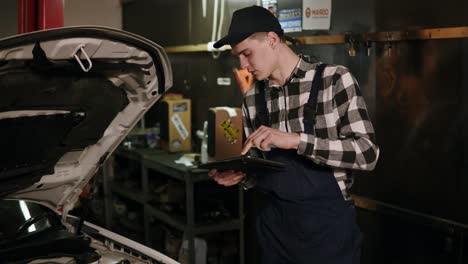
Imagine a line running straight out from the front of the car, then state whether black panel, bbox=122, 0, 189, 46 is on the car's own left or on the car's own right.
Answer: on the car's own left

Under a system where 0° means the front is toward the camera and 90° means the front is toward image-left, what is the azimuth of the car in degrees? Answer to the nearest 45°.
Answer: approximately 315°

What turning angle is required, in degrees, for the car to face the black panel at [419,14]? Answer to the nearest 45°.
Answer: approximately 45° to its left

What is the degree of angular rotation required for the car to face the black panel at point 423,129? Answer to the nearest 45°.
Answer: approximately 45° to its left

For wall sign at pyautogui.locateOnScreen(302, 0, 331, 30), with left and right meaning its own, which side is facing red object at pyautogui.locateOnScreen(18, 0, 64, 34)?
right

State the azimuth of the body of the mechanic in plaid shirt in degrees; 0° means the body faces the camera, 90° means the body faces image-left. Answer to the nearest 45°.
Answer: approximately 45°

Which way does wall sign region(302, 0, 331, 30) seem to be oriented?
toward the camera

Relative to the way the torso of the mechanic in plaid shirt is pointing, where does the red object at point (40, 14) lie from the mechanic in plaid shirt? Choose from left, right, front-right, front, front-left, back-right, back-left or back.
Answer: right

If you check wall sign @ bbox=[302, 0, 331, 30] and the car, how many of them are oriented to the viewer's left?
0

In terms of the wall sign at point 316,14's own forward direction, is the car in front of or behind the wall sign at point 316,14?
in front

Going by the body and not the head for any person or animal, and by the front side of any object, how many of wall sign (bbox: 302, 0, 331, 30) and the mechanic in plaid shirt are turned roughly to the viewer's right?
0

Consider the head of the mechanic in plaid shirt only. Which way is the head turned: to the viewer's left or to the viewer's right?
to the viewer's left

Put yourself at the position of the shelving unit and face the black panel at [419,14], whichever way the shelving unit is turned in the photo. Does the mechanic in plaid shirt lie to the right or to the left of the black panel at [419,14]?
right

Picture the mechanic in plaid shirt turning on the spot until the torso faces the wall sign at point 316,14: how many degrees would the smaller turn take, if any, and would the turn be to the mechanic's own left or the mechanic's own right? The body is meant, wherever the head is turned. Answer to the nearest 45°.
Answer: approximately 135° to the mechanic's own right

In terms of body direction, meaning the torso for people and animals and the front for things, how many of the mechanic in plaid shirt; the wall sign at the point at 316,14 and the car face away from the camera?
0

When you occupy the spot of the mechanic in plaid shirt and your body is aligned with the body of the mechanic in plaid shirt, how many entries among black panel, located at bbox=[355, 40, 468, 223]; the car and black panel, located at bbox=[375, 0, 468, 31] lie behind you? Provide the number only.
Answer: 2

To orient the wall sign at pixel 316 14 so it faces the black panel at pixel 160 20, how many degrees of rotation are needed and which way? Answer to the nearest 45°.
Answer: approximately 135° to its right
